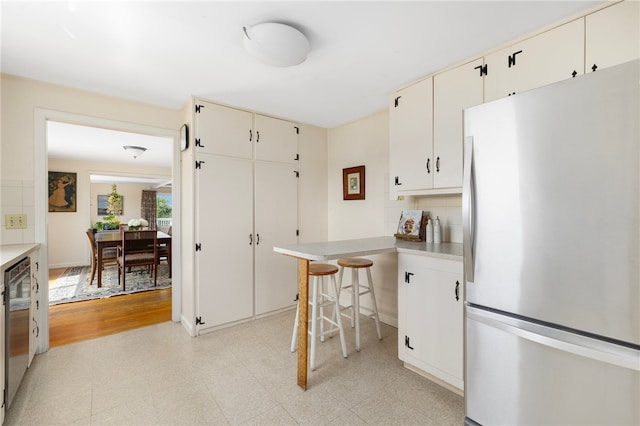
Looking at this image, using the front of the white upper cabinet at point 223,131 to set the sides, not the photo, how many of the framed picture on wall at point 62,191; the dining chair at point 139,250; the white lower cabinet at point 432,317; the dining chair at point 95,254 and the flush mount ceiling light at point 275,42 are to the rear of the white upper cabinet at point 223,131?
3

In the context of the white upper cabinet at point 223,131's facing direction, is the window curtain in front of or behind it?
behind

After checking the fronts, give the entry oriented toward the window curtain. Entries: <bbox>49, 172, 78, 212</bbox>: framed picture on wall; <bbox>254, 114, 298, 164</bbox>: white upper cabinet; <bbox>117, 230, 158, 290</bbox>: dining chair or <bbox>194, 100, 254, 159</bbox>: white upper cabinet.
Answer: the dining chair

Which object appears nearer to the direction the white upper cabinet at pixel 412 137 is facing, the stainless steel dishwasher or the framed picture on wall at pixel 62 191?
the stainless steel dishwasher

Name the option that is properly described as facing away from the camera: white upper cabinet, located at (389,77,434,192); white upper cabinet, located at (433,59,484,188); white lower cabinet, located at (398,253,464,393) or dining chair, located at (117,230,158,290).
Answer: the dining chair

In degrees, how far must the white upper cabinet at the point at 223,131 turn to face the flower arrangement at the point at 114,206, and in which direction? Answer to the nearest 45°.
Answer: approximately 180°

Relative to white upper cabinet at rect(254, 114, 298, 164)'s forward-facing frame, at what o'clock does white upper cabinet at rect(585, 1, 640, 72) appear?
white upper cabinet at rect(585, 1, 640, 72) is roughly at 12 o'clock from white upper cabinet at rect(254, 114, 298, 164).

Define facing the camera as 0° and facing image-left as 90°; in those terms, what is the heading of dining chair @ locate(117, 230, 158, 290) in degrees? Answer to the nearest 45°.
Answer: approximately 180°
